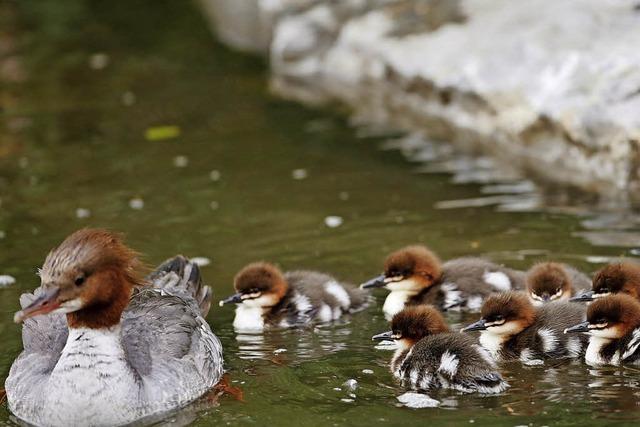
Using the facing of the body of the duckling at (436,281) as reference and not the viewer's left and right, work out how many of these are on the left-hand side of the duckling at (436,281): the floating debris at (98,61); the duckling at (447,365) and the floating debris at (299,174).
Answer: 1

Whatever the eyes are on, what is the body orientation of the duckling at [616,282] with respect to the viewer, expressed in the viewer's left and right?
facing to the left of the viewer

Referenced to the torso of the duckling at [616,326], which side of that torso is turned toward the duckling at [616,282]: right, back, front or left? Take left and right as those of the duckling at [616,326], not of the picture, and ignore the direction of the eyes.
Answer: right

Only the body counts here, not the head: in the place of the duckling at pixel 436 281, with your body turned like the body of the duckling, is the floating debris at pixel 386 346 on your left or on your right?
on your left

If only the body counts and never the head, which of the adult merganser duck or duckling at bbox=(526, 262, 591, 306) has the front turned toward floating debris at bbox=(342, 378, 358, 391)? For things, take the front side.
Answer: the duckling

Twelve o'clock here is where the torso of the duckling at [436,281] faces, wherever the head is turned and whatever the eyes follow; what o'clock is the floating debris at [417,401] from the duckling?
The floating debris is roughly at 9 o'clock from the duckling.

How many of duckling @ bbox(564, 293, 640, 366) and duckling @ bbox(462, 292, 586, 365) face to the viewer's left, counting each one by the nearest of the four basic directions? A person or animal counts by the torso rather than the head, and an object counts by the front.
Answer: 2

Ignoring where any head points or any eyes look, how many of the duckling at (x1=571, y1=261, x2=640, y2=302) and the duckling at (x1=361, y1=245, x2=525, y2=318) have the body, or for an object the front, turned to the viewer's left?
2

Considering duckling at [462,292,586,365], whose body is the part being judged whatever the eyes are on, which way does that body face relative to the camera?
to the viewer's left

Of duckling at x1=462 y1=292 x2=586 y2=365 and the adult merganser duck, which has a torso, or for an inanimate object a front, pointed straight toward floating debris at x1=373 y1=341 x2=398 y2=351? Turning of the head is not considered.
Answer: the duckling

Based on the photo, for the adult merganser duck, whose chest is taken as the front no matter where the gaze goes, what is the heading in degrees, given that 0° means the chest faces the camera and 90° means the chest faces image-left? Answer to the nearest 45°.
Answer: approximately 45°

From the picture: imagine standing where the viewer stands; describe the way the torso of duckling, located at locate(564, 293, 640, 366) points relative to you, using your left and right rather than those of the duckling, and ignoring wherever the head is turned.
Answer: facing to the left of the viewer

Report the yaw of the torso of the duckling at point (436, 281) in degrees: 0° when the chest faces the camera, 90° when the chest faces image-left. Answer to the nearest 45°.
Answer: approximately 90°
